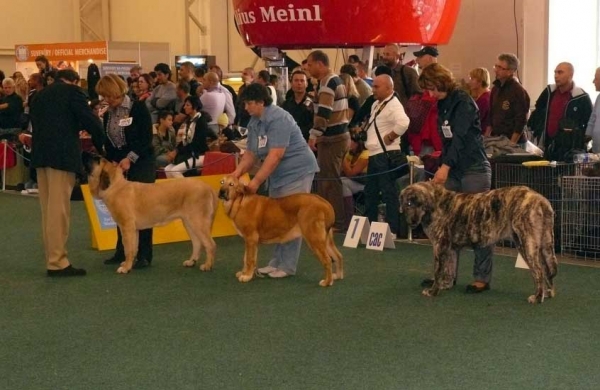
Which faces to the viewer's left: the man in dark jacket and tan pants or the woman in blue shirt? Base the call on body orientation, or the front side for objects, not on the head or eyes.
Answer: the woman in blue shirt

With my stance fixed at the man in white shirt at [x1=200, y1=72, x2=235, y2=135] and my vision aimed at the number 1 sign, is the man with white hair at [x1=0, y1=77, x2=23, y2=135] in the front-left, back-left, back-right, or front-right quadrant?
back-right

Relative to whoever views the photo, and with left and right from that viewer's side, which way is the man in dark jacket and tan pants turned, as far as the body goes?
facing away from the viewer and to the right of the viewer

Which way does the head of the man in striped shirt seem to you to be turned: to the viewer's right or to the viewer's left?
to the viewer's left

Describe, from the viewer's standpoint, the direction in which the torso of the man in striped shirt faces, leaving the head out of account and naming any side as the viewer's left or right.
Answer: facing to the left of the viewer

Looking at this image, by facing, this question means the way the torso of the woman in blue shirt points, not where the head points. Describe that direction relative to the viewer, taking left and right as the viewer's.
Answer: facing to the left of the viewer

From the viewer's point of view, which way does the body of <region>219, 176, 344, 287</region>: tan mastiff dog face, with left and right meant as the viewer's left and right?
facing to the left of the viewer

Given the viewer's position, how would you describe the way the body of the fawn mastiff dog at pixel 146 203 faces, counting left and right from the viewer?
facing to the left of the viewer
